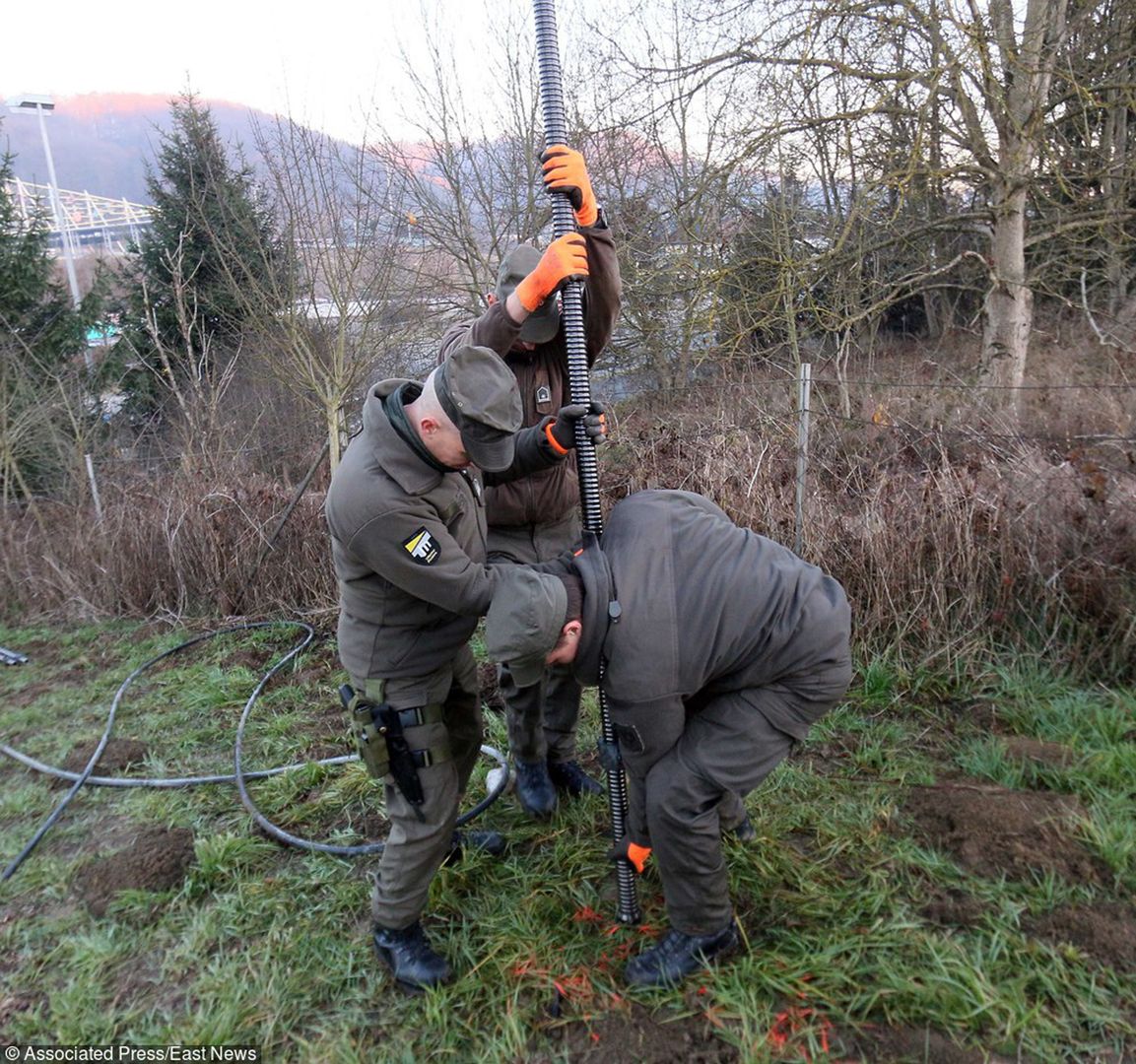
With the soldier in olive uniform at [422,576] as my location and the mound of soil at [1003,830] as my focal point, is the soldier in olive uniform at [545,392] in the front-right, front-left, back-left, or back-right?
front-left

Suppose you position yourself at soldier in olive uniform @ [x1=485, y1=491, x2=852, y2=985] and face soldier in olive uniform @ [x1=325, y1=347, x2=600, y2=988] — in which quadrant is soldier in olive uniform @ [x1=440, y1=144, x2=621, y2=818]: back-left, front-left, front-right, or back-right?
front-right

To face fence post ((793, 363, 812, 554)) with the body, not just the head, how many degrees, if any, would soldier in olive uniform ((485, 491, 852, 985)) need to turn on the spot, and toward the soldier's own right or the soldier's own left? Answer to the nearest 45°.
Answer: approximately 90° to the soldier's own right

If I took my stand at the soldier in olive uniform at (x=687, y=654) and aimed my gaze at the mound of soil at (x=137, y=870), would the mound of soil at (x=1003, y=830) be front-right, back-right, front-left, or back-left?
back-right

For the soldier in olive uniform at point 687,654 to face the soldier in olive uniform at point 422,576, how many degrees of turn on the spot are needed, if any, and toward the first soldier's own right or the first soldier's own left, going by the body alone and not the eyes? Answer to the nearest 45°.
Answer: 0° — they already face them

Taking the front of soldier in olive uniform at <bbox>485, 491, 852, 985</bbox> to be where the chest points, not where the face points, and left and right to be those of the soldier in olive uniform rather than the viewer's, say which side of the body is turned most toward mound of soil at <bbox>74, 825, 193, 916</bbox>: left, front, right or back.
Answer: front

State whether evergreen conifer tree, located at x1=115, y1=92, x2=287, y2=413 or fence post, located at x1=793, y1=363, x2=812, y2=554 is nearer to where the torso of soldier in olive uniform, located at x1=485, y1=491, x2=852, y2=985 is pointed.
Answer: the evergreen conifer tree

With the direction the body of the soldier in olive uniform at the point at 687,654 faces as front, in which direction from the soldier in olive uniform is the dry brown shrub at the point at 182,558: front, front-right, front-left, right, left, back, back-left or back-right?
front-right

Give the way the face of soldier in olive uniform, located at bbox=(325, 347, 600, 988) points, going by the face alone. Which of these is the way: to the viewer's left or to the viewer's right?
to the viewer's right

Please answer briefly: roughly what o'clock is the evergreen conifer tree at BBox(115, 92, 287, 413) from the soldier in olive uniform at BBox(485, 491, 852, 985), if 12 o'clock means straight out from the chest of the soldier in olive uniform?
The evergreen conifer tree is roughly at 2 o'clock from the soldier in olive uniform.

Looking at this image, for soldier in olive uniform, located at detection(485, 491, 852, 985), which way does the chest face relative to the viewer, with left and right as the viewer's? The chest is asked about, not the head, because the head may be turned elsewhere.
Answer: facing to the left of the viewer
